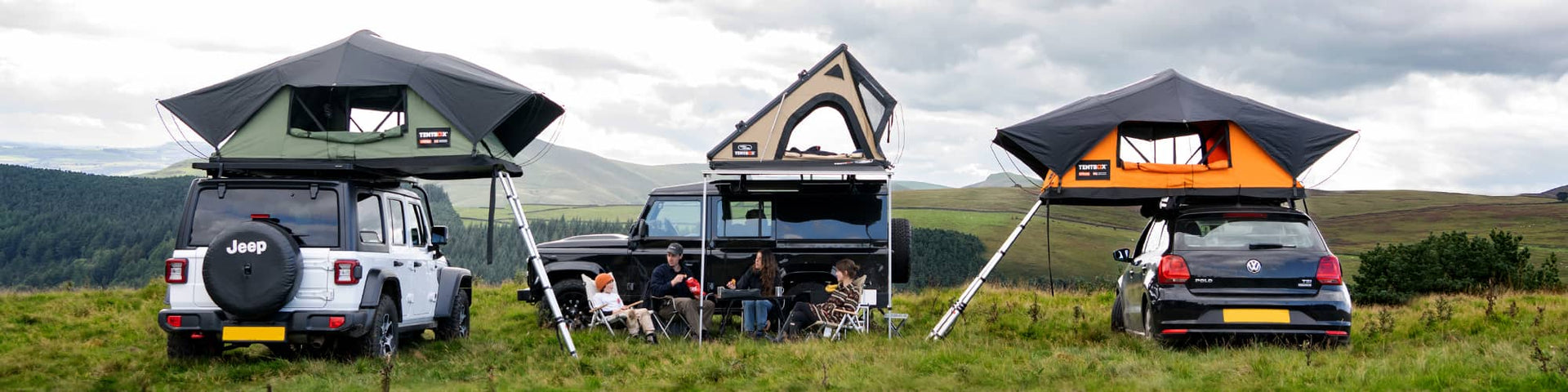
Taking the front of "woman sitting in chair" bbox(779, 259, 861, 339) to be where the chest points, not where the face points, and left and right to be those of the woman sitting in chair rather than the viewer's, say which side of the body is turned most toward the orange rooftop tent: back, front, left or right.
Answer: back

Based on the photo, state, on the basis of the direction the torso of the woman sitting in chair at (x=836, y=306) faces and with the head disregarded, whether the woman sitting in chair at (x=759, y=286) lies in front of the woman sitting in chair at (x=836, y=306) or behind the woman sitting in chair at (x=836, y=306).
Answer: in front

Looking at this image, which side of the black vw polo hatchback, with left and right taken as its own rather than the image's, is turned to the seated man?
left

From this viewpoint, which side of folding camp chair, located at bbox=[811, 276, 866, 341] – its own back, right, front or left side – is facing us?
left

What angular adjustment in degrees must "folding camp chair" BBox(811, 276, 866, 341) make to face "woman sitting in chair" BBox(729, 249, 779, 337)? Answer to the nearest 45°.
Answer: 0° — it already faces them

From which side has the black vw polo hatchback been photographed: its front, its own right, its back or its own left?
back

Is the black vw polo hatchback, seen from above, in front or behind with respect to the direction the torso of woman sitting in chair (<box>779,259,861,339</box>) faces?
behind

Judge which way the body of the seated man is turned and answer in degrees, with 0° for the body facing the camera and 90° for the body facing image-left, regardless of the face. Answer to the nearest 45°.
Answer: approximately 315°

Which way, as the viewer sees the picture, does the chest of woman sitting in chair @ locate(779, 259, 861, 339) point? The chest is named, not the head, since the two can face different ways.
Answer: to the viewer's left

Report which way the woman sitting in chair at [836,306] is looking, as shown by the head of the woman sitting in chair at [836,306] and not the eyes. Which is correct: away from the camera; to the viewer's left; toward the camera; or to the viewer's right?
to the viewer's left
